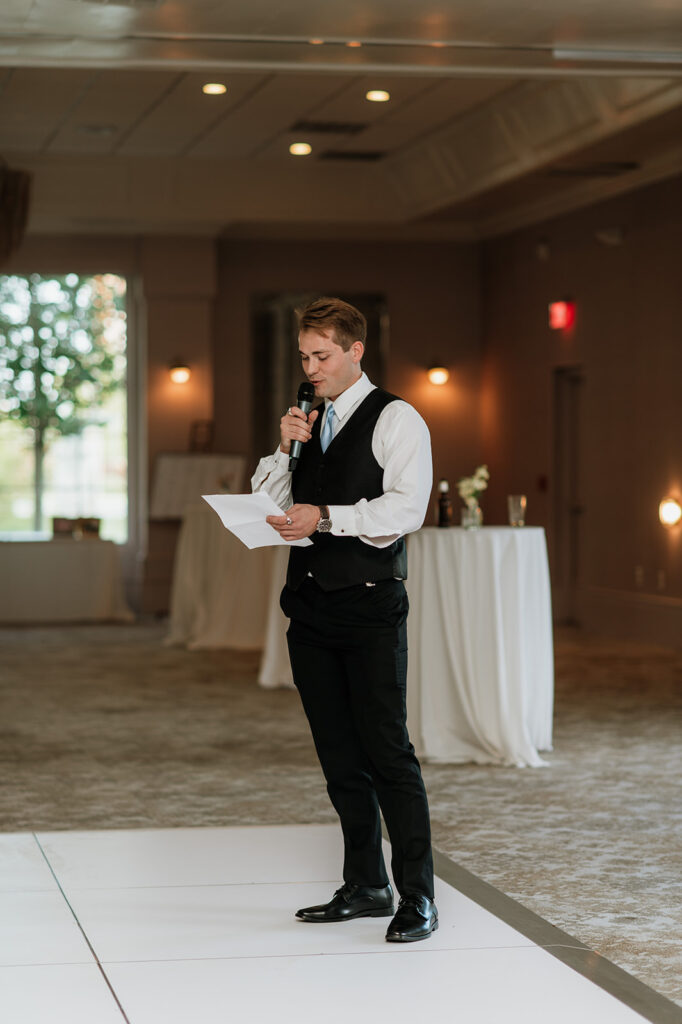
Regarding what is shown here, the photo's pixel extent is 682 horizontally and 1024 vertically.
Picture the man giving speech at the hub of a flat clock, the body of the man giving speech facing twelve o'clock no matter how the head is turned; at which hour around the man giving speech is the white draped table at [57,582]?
The white draped table is roughly at 4 o'clock from the man giving speech.

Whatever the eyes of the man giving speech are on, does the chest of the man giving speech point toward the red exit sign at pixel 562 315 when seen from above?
no

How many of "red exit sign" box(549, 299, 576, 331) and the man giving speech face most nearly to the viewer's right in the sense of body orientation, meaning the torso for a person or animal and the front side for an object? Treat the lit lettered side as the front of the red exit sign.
0

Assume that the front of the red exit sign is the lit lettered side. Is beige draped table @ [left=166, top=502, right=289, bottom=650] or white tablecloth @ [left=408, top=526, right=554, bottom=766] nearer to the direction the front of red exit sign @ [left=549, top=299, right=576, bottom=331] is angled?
the beige draped table

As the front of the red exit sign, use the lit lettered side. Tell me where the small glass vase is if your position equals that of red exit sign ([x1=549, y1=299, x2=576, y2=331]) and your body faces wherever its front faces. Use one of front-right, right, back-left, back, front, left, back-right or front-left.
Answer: front-left

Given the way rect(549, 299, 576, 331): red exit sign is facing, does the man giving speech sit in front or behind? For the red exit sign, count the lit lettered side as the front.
in front

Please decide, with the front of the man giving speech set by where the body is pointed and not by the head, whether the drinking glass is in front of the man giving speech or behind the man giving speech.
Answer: behind

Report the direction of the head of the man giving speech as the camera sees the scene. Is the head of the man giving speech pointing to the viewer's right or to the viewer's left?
to the viewer's left

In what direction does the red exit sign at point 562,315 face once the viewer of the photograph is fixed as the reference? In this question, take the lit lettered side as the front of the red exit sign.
facing the viewer and to the left of the viewer

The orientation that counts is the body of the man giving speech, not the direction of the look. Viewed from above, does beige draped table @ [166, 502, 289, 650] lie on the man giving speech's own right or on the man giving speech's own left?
on the man giving speech's own right

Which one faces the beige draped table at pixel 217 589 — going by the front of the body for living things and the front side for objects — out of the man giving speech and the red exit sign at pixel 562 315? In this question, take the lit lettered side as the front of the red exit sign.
the red exit sign

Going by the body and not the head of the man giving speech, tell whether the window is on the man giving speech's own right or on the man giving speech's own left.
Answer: on the man giving speech's own right
